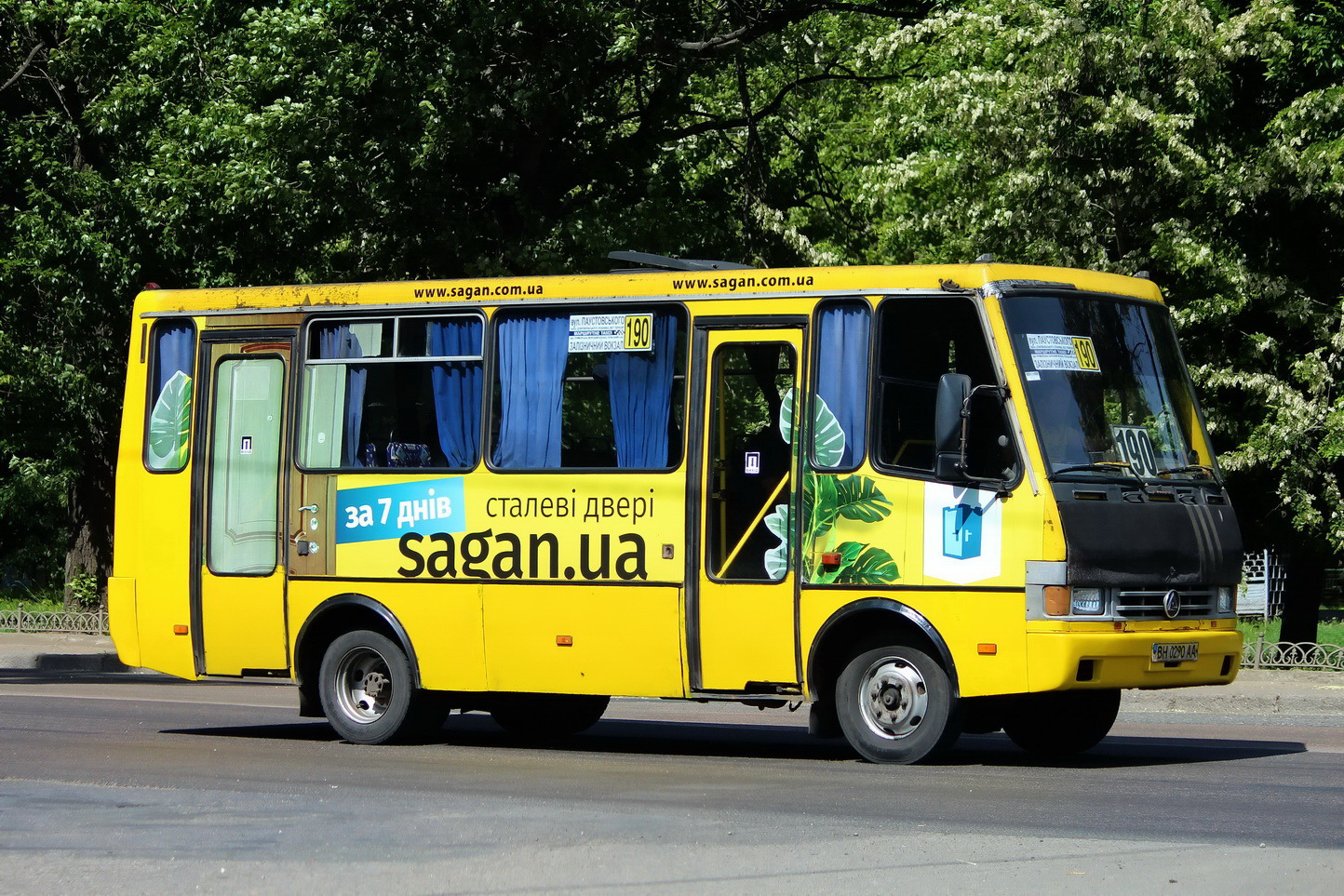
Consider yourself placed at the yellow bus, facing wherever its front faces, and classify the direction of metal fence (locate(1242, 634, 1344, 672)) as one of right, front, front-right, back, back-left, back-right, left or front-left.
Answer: left

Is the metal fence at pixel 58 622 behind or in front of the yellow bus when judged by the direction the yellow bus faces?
behind

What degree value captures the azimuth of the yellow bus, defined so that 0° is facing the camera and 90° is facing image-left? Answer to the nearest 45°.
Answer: approximately 315°

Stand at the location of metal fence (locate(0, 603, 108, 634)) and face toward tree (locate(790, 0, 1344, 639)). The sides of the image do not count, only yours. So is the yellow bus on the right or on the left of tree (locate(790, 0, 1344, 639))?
right

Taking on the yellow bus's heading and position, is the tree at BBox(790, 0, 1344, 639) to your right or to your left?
on your left

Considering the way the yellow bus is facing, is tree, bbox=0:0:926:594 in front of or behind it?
behind
